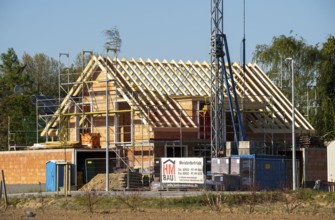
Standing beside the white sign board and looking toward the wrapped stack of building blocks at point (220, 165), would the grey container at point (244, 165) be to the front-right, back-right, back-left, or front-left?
front-right

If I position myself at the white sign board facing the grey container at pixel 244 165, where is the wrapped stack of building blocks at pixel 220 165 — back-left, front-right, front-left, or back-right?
front-left

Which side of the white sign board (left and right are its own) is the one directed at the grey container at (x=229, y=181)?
left

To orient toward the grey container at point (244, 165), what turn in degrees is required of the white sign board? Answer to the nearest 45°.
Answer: approximately 90° to its left

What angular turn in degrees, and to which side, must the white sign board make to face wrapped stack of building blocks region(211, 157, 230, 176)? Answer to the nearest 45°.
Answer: approximately 135° to its left

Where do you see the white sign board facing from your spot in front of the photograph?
facing the viewer

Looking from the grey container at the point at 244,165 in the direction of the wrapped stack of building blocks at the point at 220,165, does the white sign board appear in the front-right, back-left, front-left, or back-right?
front-left
